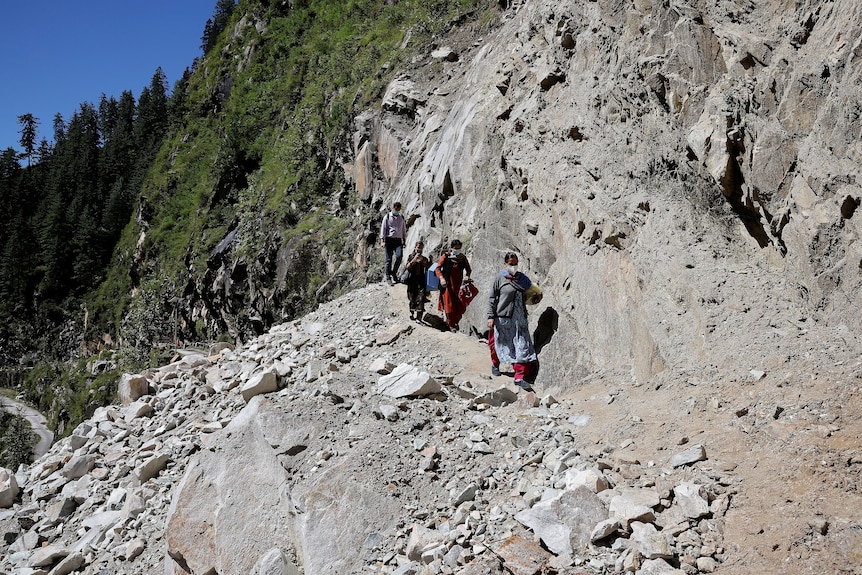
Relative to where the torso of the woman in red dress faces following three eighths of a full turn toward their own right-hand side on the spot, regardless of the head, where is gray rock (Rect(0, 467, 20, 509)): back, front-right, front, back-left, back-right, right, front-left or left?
front-left

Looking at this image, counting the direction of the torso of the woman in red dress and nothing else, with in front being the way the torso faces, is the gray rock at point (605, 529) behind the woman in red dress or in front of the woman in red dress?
in front

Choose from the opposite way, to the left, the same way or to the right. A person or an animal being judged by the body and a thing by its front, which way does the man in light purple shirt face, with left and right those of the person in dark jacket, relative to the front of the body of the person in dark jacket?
the same way

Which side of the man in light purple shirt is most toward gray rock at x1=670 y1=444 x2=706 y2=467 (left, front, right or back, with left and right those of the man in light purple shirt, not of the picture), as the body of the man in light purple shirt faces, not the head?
front

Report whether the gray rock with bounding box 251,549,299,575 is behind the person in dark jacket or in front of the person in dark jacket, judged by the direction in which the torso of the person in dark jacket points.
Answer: in front

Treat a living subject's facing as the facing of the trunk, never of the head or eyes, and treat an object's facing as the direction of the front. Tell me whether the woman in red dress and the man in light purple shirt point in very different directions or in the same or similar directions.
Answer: same or similar directions

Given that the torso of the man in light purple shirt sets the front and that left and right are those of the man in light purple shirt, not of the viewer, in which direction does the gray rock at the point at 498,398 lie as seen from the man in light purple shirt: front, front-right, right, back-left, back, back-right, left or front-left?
front

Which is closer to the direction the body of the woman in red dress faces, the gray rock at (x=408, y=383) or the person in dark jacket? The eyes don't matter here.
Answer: the gray rock

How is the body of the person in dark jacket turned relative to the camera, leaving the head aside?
toward the camera

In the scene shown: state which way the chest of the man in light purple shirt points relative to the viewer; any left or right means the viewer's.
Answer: facing the viewer

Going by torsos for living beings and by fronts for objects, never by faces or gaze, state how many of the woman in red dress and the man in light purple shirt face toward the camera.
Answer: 2

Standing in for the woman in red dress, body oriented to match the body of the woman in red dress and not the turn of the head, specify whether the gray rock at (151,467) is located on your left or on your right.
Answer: on your right

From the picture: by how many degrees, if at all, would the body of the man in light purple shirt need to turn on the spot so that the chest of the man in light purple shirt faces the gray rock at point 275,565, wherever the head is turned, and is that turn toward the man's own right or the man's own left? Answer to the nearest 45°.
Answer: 0° — they already face it

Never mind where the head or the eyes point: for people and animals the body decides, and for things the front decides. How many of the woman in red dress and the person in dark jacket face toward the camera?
2
